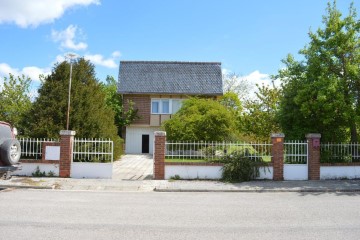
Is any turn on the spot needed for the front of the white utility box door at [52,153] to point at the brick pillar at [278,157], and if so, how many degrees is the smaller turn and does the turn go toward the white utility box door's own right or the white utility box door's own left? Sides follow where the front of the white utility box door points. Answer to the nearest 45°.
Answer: approximately 90° to the white utility box door's own left

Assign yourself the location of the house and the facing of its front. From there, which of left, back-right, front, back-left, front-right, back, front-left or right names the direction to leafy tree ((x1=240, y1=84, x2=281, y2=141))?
left

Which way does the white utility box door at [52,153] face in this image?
toward the camera

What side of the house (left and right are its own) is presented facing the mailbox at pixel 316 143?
front

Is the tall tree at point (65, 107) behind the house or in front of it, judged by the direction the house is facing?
in front

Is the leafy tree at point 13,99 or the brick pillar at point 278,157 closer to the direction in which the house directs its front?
the brick pillar

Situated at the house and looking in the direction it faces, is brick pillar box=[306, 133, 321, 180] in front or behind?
in front

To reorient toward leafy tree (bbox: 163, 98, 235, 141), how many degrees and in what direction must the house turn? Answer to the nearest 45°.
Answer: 0° — it already faces it

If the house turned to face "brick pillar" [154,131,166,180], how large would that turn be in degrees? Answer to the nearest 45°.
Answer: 0° — it already faces it

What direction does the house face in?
toward the camera

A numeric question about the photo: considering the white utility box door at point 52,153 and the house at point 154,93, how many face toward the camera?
2

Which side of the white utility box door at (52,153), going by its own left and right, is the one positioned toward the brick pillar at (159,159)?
left
